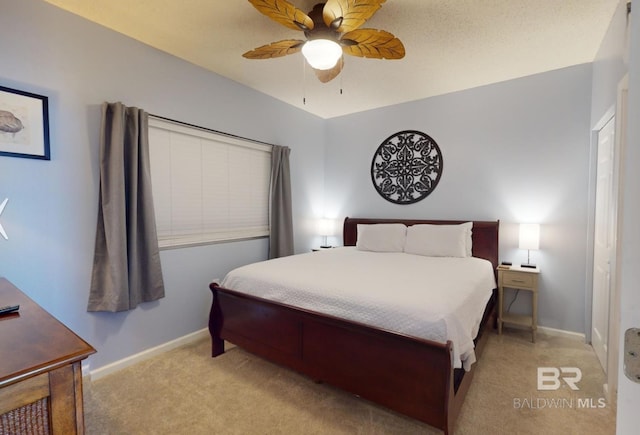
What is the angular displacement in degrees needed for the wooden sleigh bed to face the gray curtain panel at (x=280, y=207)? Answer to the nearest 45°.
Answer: approximately 90° to its right

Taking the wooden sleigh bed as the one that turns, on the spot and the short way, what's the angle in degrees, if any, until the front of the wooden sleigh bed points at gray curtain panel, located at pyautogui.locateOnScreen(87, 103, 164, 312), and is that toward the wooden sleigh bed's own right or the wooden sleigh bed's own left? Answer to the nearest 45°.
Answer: approximately 45° to the wooden sleigh bed's own right

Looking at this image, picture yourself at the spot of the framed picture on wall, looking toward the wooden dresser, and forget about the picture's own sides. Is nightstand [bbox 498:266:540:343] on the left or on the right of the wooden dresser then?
left

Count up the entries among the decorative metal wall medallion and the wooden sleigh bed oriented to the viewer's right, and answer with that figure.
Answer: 0

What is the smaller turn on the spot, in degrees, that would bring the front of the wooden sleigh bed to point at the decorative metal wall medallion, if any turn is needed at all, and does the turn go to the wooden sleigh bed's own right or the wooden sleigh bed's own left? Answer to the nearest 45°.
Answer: approximately 135° to the wooden sleigh bed's own right

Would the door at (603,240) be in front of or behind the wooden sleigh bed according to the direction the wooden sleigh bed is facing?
behind

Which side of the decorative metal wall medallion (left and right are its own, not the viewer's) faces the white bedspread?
front

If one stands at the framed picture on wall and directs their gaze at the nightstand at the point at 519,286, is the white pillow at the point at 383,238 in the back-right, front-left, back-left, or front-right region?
front-left

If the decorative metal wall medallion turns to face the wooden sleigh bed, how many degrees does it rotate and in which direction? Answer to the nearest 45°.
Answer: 0° — it already faces it

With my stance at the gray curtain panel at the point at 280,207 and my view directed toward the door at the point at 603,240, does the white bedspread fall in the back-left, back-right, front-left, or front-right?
front-right

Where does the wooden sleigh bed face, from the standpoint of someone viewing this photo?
facing the viewer and to the left of the viewer

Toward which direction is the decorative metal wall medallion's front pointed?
toward the camera

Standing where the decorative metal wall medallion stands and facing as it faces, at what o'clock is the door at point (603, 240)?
The door is roughly at 10 o'clock from the decorative metal wall medallion.

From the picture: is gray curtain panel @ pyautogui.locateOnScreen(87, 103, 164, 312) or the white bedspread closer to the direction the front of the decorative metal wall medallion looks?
the white bedspread

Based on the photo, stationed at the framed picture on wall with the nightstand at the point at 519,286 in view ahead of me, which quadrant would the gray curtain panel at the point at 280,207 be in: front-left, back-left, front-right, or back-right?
front-left
